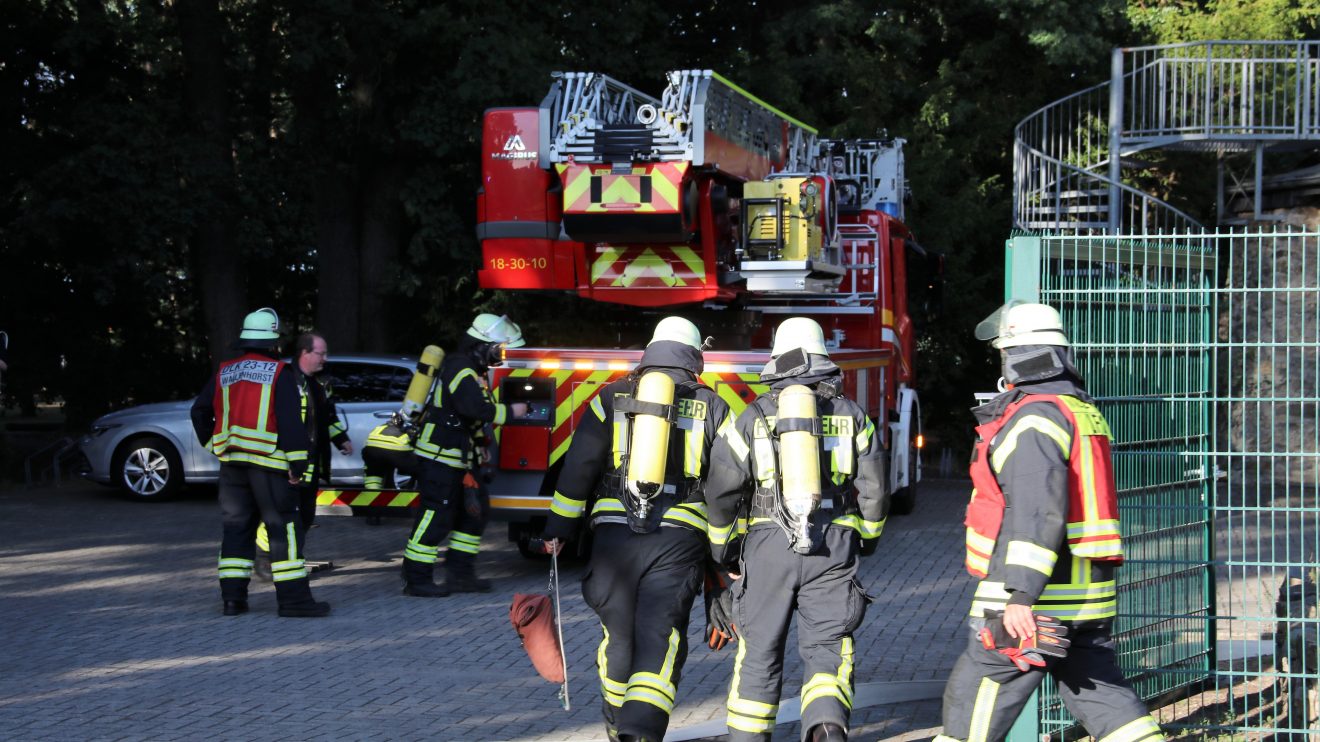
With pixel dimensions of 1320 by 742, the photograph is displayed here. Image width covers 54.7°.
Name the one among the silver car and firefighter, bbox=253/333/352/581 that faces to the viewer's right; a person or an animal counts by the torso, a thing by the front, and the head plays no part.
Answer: the firefighter

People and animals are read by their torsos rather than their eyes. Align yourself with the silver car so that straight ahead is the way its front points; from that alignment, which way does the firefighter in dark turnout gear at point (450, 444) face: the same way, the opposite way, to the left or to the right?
the opposite way

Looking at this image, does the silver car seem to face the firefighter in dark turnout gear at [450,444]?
no

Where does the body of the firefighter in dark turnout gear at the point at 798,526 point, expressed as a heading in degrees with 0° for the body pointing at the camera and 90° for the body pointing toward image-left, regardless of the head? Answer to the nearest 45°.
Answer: approximately 180°

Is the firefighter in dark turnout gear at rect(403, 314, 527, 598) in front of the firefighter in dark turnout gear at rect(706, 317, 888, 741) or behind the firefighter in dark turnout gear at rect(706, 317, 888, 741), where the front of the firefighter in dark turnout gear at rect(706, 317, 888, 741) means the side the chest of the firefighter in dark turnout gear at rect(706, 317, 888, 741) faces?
in front

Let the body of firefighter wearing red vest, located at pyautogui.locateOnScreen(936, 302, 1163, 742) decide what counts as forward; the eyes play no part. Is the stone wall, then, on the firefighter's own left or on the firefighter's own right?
on the firefighter's own right

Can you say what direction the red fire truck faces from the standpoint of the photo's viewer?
facing away from the viewer and to the right of the viewer

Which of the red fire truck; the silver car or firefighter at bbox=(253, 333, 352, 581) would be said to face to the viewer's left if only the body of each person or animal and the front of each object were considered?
the silver car

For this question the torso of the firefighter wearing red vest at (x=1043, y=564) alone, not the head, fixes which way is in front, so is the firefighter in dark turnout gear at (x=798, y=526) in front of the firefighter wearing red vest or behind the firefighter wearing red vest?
in front

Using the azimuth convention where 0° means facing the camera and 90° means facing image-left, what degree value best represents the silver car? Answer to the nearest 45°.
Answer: approximately 90°

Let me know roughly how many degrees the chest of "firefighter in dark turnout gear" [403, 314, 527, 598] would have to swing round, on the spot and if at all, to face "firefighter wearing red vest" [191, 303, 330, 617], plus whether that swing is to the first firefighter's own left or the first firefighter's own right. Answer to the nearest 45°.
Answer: approximately 180°

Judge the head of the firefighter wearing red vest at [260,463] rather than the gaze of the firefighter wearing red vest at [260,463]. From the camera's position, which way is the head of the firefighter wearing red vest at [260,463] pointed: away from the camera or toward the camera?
away from the camera
